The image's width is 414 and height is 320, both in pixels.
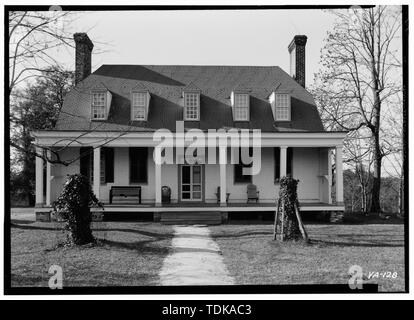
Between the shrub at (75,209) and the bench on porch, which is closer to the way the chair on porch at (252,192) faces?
the shrub

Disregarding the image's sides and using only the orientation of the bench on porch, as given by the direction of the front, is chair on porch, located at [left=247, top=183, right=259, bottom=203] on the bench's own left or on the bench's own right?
on the bench's own left

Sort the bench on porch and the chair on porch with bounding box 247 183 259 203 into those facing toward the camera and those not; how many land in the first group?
2

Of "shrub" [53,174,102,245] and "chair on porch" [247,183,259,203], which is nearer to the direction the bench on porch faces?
the shrub

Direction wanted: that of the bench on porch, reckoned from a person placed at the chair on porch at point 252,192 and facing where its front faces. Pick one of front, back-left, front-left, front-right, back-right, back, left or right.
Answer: right

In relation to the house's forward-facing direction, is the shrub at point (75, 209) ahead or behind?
ahead
